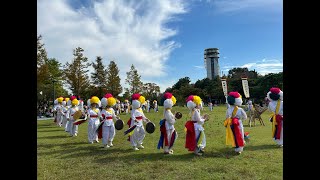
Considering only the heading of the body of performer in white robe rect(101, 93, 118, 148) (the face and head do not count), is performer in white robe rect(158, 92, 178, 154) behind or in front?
in front
